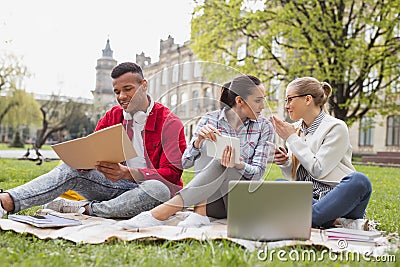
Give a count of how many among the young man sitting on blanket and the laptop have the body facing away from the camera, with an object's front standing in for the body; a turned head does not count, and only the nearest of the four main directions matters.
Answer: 1

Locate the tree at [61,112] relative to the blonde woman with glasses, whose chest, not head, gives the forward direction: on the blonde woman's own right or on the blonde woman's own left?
on the blonde woman's own right

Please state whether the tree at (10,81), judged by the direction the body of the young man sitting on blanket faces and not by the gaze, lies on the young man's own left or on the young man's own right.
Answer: on the young man's own right

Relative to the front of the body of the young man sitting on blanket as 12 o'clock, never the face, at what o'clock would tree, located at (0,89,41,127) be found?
The tree is roughly at 4 o'clock from the young man sitting on blanket.

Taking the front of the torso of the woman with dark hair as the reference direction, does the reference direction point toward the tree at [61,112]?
no

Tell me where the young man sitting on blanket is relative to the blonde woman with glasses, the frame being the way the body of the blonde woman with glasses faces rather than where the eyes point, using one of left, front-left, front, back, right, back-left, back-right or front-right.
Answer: front-right

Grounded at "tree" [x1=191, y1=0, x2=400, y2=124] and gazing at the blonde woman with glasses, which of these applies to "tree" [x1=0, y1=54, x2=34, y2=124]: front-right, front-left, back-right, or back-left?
back-right

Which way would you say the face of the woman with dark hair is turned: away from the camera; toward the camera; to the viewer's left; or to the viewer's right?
to the viewer's right

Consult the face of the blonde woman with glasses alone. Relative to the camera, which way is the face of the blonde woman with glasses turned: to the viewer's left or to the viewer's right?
to the viewer's left

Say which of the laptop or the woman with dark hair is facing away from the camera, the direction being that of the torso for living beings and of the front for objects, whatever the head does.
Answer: the laptop

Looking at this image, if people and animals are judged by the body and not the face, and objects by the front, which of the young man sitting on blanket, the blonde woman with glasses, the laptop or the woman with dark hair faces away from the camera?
the laptop

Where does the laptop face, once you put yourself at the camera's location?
facing away from the viewer

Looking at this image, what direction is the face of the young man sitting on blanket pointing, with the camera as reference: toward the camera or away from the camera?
toward the camera

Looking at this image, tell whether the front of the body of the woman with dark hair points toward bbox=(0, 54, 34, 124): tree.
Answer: no

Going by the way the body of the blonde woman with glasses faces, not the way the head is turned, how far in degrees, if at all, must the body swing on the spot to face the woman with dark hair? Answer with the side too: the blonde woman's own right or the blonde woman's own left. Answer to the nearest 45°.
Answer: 0° — they already face them

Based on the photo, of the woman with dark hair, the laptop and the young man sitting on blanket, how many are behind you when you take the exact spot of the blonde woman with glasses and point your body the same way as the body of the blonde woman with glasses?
0

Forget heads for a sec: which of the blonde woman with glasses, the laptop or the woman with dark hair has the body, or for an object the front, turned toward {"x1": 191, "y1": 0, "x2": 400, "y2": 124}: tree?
the laptop
